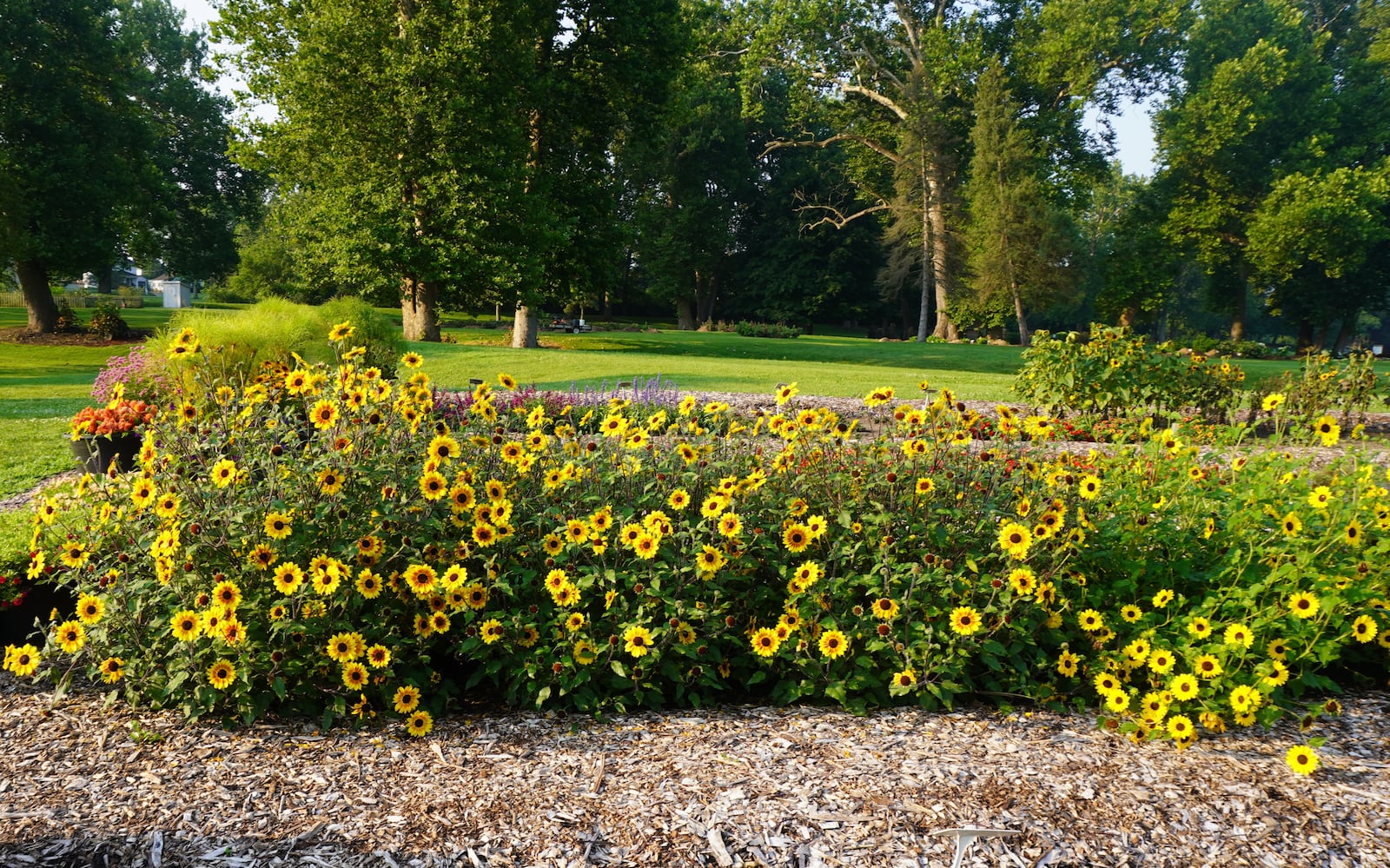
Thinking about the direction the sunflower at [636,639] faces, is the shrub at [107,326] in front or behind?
behind

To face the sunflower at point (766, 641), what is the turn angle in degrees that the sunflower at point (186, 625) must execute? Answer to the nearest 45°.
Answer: approximately 90° to its left

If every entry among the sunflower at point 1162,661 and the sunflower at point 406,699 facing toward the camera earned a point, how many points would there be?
2

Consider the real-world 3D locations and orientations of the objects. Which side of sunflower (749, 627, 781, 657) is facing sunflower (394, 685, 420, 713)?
right

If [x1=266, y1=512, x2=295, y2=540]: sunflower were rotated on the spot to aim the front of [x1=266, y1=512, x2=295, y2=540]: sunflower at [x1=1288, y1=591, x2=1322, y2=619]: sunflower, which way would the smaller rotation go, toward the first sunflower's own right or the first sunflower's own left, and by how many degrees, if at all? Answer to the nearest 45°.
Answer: approximately 45° to the first sunflower's own left

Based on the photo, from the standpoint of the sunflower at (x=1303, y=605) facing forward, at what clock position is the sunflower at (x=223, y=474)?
the sunflower at (x=223, y=474) is roughly at 2 o'clock from the sunflower at (x=1303, y=605).

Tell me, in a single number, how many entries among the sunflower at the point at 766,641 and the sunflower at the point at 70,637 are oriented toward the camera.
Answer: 2

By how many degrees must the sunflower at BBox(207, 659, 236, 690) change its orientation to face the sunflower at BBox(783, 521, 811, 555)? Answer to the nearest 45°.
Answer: approximately 90° to its left

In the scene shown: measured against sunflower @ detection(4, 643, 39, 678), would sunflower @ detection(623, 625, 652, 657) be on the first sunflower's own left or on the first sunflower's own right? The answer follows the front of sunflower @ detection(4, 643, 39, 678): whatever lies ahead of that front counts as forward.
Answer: on the first sunflower's own left

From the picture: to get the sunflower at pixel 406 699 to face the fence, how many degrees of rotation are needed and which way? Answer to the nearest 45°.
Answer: approximately 180°
